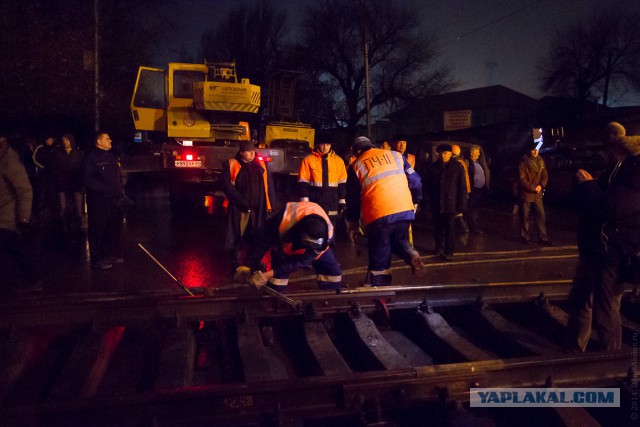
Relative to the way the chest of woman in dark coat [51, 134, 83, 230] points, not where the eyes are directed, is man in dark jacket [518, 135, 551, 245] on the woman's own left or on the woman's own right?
on the woman's own left

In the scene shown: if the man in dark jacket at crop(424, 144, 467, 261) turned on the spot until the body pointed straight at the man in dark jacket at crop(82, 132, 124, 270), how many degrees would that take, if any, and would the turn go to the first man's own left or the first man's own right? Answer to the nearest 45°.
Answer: approximately 45° to the first man's own right

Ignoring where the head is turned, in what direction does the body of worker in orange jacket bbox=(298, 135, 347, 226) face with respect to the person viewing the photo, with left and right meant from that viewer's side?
facing the viewer

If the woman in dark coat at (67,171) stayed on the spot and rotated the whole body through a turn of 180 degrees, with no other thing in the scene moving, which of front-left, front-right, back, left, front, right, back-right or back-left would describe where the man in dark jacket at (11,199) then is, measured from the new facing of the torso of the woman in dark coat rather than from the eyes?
back

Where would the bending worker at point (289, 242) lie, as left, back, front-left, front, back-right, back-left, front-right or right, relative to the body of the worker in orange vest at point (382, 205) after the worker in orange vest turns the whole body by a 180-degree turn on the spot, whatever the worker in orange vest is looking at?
right

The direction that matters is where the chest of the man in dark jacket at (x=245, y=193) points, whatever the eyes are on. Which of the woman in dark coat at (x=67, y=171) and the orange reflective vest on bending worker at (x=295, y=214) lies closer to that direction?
the orange reflective vest on bending worker

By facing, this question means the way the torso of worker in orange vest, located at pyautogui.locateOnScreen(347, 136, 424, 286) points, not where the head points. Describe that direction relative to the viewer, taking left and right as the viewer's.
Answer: facing away from the viewer and to the left of the viewer

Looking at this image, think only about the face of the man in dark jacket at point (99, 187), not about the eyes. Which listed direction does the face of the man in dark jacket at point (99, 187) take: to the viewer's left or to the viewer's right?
to the viewer's right

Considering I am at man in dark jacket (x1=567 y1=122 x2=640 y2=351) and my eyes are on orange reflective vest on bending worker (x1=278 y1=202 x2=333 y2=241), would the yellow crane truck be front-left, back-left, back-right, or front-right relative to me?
front-right

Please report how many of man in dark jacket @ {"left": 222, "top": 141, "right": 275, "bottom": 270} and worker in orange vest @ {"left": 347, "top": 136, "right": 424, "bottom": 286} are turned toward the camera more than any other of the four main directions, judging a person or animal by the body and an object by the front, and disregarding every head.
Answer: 1

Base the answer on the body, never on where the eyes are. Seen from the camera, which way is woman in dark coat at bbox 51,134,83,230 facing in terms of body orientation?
toward the camera

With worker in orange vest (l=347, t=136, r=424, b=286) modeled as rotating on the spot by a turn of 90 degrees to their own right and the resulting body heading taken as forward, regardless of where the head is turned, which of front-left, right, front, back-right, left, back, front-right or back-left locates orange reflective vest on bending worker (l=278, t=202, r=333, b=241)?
back
